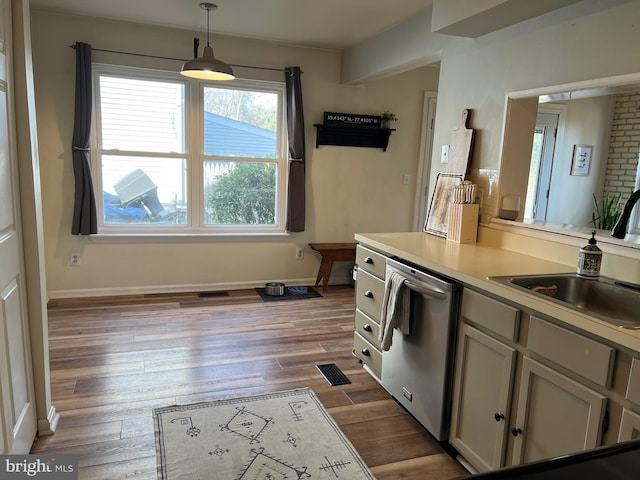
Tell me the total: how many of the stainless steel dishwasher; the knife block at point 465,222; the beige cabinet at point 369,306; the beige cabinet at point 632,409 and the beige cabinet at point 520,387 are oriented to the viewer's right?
0

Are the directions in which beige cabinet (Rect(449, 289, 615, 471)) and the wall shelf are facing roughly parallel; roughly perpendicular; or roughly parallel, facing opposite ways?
roughly perpendicular

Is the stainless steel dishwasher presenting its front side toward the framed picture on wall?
no

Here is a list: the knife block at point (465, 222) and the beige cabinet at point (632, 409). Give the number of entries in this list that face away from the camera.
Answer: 0

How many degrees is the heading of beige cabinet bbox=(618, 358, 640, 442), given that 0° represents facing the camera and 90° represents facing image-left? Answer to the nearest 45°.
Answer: approximately 45°

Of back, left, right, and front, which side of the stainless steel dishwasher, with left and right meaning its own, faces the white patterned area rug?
front

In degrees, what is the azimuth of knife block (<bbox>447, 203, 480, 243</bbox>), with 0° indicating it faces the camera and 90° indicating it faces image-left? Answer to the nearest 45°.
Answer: approximately 45°

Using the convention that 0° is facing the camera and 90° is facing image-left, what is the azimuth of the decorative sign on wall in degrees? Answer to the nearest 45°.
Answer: approximately 315°

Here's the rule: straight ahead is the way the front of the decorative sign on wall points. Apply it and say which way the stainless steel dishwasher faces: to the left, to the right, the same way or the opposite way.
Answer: to the right

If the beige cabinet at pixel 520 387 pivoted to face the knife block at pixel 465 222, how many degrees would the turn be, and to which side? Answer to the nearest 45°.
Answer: approximately 90° to its right

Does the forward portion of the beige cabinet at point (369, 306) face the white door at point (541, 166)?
no

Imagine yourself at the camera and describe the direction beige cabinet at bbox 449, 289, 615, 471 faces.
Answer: facing the viewer and to the left of the viewer

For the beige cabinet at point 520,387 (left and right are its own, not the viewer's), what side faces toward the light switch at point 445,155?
right

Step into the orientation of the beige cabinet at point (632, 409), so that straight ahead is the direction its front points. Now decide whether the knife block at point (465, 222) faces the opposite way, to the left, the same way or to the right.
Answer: the same way

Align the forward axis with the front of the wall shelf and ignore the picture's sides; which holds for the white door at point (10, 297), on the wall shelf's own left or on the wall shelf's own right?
on the wall shelf's own right

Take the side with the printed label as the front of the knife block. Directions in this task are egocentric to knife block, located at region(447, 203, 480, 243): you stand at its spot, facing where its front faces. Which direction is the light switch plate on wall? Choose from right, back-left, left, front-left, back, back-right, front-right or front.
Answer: back

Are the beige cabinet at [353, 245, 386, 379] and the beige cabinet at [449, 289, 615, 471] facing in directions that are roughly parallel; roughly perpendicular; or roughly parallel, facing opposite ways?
roughly parallel
